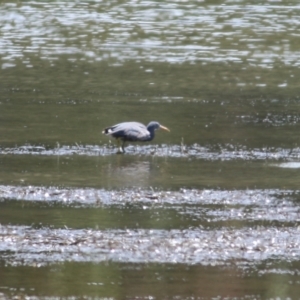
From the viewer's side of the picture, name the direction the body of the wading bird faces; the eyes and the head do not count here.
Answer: to the viewer's right
